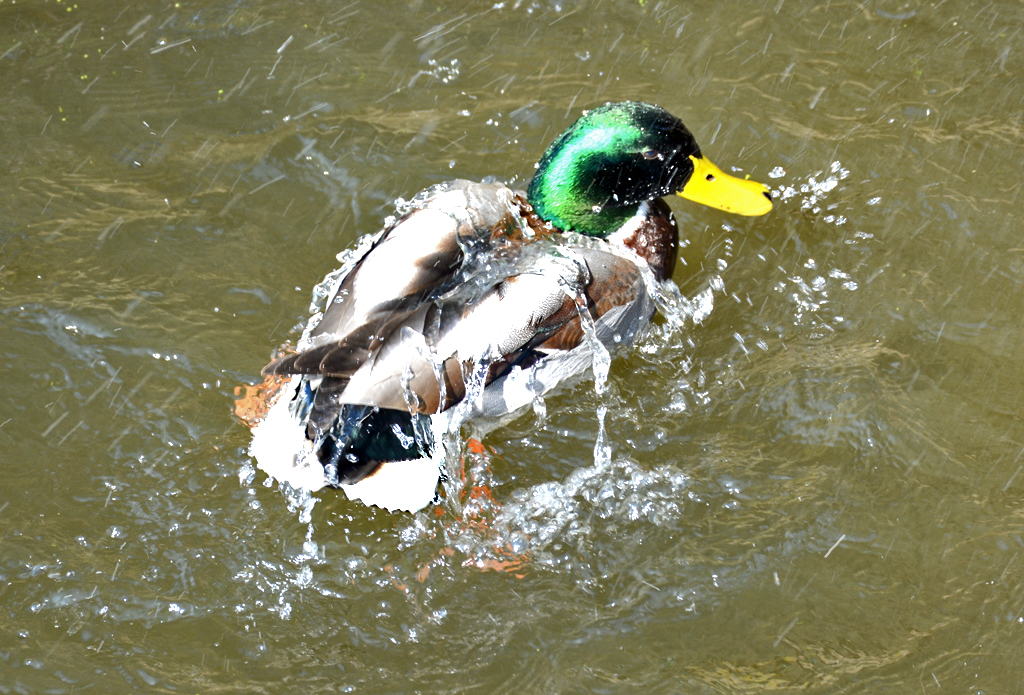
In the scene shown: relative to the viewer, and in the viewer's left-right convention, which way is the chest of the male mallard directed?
facing away from the viewer and to the right of the viewer
